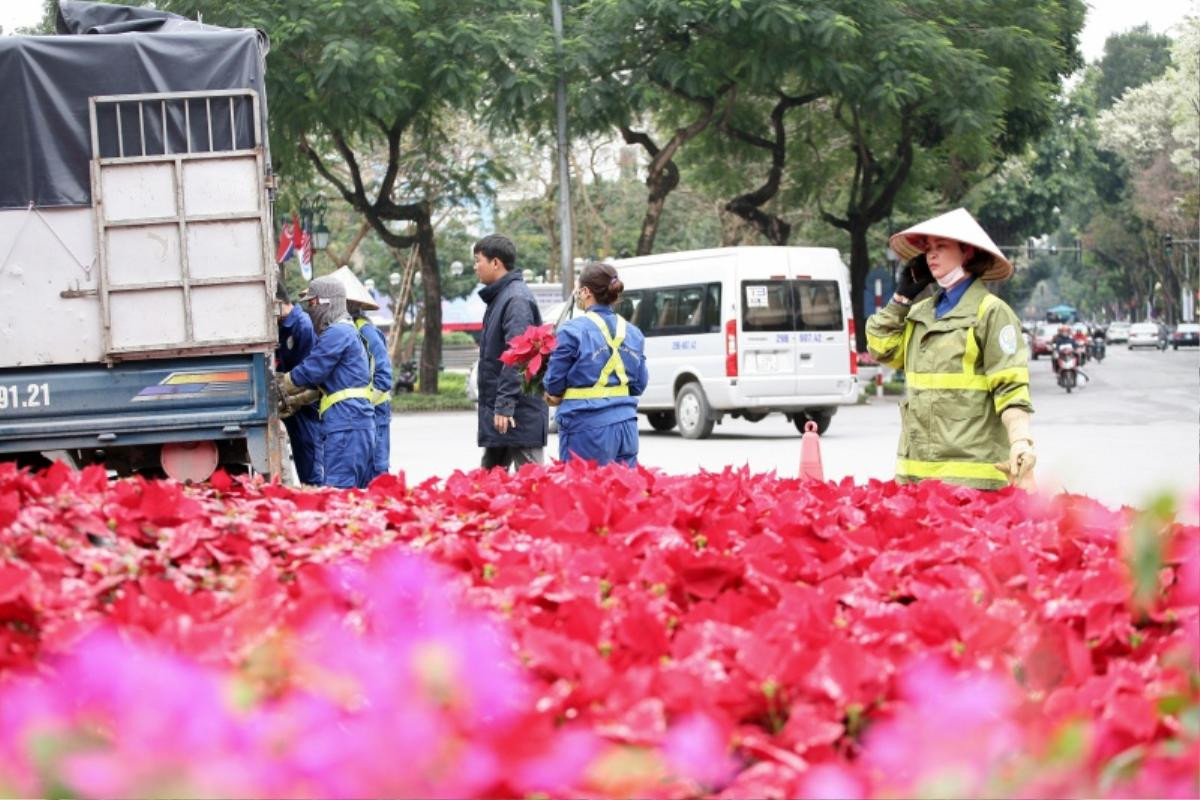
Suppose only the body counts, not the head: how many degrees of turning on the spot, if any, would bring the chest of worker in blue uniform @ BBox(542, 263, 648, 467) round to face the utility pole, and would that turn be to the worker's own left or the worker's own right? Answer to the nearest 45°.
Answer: approximately 45° to the worker's own right

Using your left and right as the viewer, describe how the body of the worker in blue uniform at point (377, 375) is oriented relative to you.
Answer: facing to the left of the viewer

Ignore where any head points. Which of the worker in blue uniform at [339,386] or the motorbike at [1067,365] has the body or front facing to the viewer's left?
the worker in blue uniform

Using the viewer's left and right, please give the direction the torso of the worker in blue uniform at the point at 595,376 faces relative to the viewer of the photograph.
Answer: facing away from the viewer and to the left of the viewer

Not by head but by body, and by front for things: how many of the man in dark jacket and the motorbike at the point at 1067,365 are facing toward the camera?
1

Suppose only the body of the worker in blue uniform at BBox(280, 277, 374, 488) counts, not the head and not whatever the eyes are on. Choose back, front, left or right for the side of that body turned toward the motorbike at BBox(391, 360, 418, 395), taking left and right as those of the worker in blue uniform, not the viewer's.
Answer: right

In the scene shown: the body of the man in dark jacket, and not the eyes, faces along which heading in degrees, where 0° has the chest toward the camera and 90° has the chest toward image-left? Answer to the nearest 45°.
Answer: approximately 90°

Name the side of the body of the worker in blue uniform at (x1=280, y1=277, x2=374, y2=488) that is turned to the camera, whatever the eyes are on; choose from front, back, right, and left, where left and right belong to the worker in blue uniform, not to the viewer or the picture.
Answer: left

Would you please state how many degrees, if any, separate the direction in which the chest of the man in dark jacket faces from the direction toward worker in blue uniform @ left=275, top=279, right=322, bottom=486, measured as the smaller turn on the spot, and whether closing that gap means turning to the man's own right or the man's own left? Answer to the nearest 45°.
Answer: approximately 45° to the man's own right
